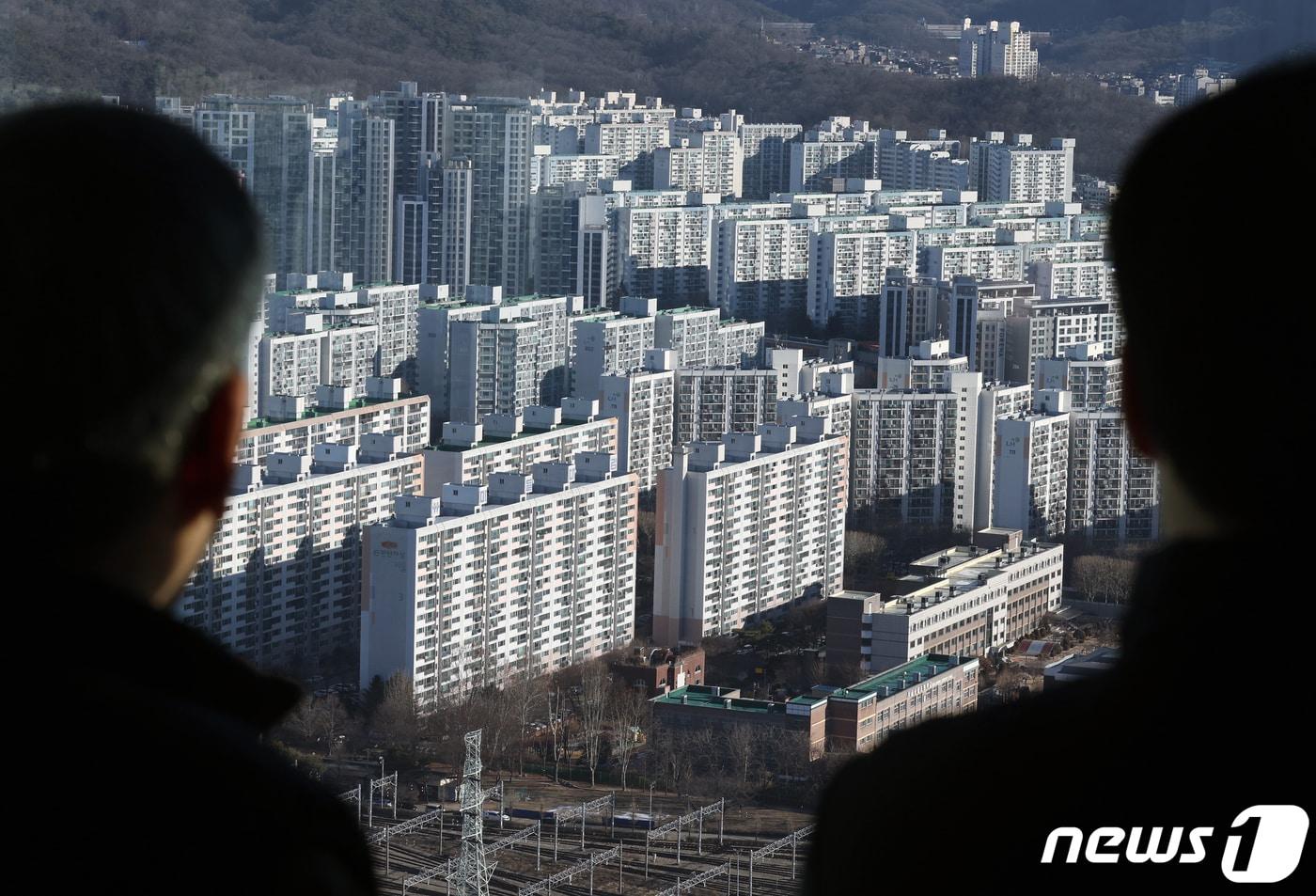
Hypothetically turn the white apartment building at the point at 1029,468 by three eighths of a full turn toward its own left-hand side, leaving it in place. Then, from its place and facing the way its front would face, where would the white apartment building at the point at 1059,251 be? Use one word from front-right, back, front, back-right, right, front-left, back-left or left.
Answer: front

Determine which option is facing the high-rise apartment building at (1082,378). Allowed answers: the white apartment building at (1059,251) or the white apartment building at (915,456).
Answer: the white apartment building at (1059,251)

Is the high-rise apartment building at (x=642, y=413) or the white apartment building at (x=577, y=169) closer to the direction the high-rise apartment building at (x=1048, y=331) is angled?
the high-rise apartment building

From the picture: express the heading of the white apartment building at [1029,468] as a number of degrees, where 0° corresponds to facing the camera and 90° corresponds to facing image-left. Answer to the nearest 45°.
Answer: approximately 315°

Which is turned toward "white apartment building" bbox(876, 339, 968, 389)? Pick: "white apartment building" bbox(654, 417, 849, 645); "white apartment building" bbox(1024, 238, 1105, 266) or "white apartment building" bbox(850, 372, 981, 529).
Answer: "white apartment building" bbox(1024, 238, 1105, 266)

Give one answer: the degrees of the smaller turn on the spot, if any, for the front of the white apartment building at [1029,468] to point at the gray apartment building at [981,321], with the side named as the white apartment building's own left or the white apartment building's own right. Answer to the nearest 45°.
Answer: approximately 135° to the white apartment building's own left

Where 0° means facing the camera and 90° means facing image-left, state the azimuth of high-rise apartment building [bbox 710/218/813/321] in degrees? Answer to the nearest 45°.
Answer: approximately 315°

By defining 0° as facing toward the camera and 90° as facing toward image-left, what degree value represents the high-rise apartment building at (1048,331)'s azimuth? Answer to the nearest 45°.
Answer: approximately 315°

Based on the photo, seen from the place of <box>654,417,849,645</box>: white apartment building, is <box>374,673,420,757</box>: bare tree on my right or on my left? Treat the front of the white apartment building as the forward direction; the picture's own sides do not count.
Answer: on my right

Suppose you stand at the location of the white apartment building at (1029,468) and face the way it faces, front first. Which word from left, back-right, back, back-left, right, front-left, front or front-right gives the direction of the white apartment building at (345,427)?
back-right

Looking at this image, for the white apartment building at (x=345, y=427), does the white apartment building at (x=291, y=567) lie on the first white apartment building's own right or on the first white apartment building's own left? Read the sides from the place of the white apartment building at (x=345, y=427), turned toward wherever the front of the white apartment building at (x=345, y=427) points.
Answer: on the first white apartment building's own right
